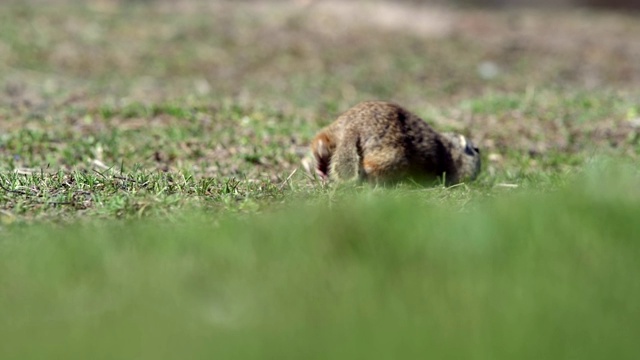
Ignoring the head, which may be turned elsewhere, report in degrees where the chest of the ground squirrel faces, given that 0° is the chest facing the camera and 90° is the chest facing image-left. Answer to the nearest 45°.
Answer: approximately 270°
